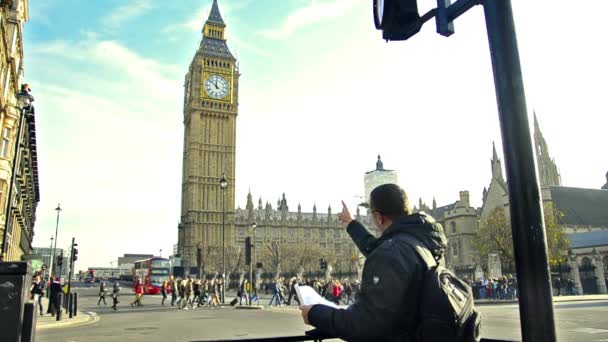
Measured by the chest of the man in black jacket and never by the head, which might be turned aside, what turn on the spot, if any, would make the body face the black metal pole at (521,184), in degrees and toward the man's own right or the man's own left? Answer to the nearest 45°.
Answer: approximately 135° to the man's own right

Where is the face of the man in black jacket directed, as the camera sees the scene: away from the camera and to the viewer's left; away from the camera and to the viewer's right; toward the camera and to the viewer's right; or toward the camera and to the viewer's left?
away from the camera and to the viewer's left

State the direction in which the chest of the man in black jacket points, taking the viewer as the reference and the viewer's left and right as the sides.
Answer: facing away from the viewer and to the left of the viewer

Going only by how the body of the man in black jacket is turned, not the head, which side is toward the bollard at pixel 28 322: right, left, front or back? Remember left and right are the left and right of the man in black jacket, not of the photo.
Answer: front

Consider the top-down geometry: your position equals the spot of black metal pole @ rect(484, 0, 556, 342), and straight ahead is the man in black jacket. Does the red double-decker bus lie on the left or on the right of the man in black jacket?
right

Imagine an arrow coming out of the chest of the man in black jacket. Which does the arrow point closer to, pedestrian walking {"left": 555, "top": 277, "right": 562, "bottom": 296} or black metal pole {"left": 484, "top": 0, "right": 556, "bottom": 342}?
the pedestrian walking

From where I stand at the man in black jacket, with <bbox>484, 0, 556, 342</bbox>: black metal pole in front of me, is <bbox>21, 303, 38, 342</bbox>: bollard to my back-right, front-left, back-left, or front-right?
back-left

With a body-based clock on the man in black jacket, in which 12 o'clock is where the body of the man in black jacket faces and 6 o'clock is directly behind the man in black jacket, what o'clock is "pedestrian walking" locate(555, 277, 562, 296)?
The pedestrian walking is roughly at 2 o'clock from the man in black jacket.
